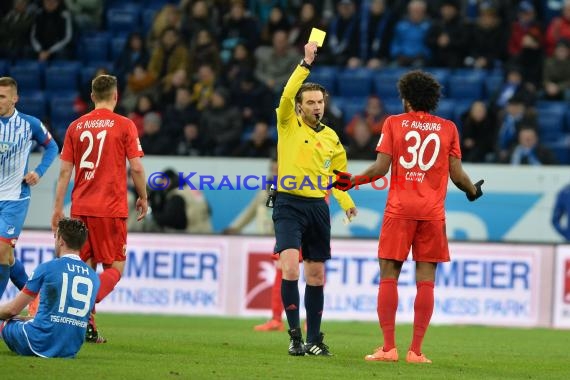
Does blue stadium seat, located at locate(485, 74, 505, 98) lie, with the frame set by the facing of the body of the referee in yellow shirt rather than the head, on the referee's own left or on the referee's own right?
on the referee's own left

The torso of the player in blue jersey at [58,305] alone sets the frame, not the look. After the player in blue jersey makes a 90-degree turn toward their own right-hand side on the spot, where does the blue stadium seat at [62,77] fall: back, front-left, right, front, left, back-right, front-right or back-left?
front-left

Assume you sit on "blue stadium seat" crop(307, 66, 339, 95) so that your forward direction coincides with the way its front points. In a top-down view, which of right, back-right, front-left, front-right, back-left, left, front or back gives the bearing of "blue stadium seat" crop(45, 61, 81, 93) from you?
right

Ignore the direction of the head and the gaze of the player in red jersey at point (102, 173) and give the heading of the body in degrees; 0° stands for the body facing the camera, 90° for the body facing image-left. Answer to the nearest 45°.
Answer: approximately 180°

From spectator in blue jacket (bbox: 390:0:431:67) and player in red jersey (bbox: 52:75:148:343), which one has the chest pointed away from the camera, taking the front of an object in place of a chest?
the player in red jersey

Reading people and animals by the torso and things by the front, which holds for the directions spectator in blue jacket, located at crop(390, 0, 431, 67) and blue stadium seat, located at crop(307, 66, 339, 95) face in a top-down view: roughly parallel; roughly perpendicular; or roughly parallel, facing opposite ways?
roughly parallel

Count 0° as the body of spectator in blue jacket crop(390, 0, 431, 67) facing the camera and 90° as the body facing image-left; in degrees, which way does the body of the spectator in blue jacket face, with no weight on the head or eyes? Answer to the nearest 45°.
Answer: approximately 0°

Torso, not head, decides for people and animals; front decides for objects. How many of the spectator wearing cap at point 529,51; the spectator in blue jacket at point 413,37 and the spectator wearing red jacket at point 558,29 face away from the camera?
0

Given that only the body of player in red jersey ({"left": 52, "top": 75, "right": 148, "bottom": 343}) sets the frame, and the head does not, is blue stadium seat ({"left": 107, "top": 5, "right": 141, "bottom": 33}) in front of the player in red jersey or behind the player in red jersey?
in front

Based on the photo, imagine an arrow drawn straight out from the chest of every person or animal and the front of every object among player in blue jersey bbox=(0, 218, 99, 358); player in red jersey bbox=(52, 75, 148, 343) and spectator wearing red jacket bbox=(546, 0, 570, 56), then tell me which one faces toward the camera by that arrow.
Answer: the spectator wearing red jacket

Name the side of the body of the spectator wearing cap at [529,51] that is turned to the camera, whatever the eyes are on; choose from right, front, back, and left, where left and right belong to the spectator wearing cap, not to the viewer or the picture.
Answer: front

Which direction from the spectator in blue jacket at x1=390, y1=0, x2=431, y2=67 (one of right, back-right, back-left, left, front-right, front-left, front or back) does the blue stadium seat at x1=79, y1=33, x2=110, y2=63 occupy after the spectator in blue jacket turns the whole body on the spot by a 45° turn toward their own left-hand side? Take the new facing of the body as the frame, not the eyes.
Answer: back-right

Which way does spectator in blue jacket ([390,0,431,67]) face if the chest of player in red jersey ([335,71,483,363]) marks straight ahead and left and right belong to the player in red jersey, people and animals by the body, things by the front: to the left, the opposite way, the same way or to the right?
the opposite way

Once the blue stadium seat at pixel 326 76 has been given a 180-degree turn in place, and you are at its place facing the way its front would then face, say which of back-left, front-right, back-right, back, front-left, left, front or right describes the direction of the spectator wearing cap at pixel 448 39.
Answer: right

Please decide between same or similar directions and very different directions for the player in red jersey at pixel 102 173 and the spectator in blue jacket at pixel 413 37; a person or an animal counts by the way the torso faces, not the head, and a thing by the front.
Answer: very different directions

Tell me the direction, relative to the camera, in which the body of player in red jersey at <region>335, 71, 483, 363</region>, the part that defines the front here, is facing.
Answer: away from the camera

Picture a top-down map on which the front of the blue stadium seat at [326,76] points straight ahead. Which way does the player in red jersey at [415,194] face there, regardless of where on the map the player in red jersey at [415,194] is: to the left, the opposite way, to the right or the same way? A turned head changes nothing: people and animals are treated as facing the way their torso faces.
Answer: the opposite way

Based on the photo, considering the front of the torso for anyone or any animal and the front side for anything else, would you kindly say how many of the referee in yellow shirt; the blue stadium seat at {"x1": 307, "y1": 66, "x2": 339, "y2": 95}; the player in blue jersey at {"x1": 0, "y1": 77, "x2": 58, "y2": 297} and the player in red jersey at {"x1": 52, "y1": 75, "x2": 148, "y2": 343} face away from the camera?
1

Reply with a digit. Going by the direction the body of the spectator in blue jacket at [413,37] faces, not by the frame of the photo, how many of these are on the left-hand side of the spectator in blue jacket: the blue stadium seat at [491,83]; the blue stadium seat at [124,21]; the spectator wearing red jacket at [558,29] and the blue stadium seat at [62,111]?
2

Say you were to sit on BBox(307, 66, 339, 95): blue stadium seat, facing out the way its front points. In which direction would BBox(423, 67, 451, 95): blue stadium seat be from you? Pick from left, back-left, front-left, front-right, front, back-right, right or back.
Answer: left

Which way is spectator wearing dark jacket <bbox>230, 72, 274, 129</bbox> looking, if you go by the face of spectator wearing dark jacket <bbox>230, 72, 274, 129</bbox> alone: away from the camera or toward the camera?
toward the camera

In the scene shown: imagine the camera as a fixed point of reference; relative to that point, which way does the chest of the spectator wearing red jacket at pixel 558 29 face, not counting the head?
toward the camera
